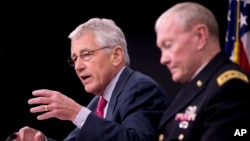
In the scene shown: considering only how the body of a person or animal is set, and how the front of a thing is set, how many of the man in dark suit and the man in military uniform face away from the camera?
0

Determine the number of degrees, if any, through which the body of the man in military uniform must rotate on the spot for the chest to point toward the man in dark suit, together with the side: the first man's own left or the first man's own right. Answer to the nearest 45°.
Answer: approximately 90° to the first man's own right

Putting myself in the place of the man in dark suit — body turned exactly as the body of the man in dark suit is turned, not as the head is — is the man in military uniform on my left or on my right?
on my left

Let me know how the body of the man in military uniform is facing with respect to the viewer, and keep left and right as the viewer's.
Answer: facing the viewer and to the left of the viewer

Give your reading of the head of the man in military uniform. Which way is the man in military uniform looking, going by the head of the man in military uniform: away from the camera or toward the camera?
toward the camera

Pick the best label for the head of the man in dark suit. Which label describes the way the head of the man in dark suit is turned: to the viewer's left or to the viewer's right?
to the viewer's left

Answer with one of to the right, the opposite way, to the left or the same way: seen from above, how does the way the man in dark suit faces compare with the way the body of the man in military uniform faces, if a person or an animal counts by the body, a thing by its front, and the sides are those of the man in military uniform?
the same way
